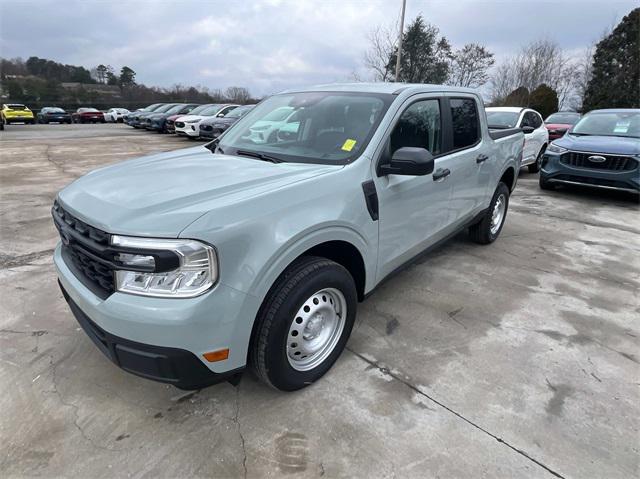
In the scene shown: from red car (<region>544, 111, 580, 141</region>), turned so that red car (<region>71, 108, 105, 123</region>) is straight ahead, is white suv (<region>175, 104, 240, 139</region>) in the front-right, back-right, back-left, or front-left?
front-left

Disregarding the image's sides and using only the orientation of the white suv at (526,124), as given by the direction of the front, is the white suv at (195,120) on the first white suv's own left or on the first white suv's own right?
on the first white suv's own right

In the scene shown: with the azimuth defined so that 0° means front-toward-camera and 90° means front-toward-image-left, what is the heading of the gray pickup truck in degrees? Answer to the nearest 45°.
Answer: approximately 45°

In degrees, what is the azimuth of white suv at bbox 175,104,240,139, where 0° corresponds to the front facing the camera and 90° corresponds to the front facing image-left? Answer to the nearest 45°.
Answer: approximately 45°

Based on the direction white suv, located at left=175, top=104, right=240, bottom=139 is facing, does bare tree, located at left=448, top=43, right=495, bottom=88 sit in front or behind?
behind

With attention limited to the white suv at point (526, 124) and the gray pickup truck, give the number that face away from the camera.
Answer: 0

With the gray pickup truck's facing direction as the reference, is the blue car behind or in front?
behind

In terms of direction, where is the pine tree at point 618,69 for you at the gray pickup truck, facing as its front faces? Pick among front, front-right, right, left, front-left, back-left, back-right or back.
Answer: back

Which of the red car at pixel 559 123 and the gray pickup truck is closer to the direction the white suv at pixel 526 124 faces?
the gray pickup truck

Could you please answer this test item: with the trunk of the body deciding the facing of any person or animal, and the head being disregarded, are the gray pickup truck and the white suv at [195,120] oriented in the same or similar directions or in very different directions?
same or similar directions

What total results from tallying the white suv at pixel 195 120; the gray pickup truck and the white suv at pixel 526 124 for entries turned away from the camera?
0

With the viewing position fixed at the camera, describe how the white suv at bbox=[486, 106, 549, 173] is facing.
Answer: facing the viewer and to the left of the viewer
